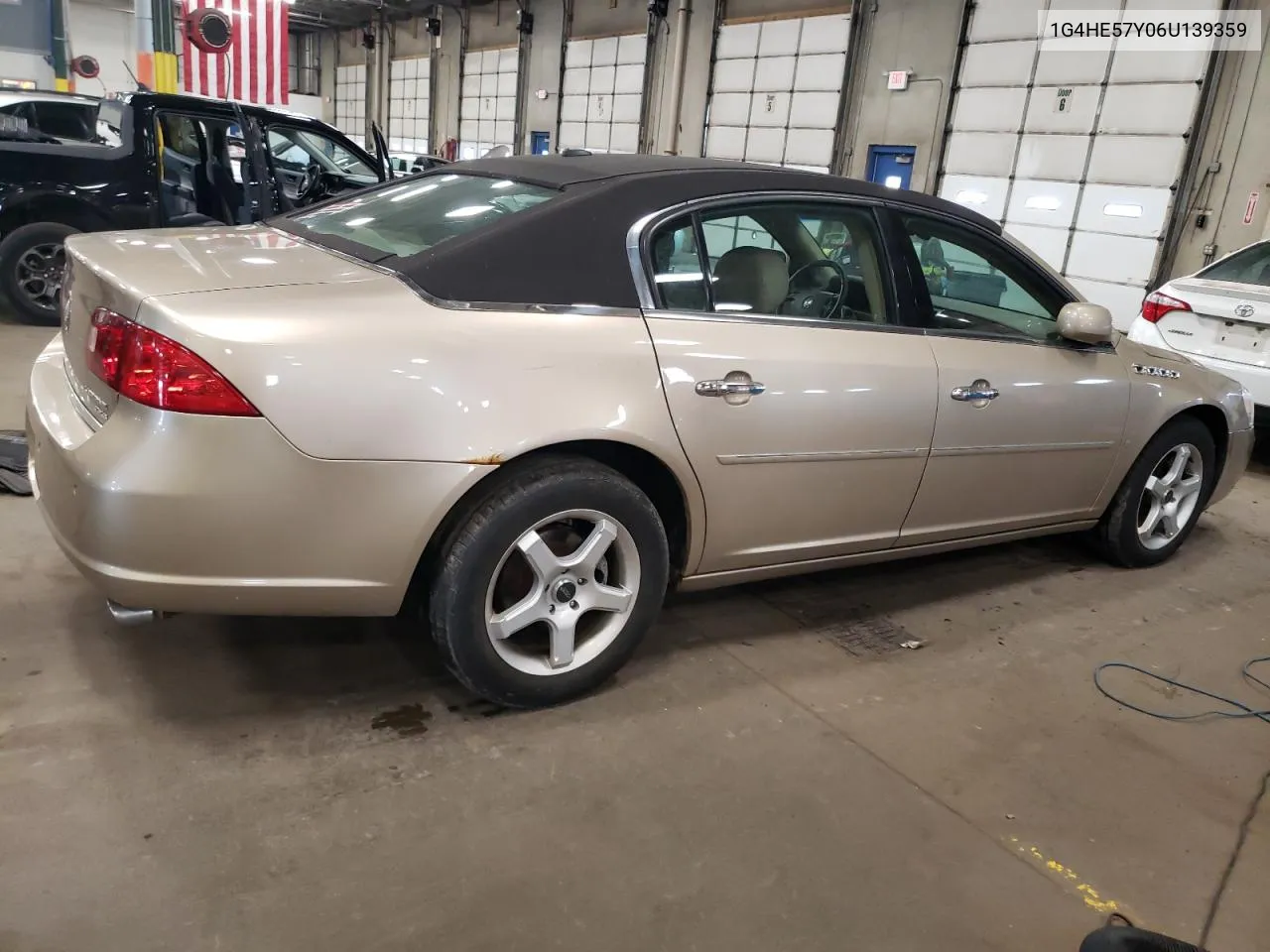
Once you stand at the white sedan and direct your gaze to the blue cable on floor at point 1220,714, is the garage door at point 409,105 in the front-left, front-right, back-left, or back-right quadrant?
back-right

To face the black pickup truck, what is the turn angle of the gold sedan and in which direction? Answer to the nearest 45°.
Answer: approximately 90° to its left

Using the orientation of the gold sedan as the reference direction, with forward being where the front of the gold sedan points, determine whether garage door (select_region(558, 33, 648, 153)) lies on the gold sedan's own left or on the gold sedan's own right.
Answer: on the gold sedan's own left

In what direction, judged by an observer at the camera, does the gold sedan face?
facing away from the viewer and to the right of the viewer

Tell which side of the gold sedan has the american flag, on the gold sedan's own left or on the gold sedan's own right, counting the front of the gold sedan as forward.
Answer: on the gold sedan's own left

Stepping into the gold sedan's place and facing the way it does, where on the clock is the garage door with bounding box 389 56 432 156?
The garage door is roughly at 10 o'clock from the gold sedan.

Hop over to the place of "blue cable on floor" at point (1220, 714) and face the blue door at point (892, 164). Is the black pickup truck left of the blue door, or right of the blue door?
left

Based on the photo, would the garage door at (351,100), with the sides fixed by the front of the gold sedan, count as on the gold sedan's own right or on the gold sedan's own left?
on the gold sedan's own left

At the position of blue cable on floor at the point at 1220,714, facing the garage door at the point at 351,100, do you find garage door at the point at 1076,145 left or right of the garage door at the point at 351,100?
right

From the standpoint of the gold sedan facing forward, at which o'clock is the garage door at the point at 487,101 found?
The garage door is roughly at 10 o'clock from the gold sedan.

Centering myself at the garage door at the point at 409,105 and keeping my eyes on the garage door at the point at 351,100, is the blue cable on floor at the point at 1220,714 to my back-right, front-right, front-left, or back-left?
back-left

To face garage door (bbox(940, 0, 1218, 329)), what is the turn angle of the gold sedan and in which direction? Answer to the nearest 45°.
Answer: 0° — it already faces it

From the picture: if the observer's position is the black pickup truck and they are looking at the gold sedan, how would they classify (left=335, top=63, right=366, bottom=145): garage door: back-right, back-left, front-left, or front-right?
back-left
